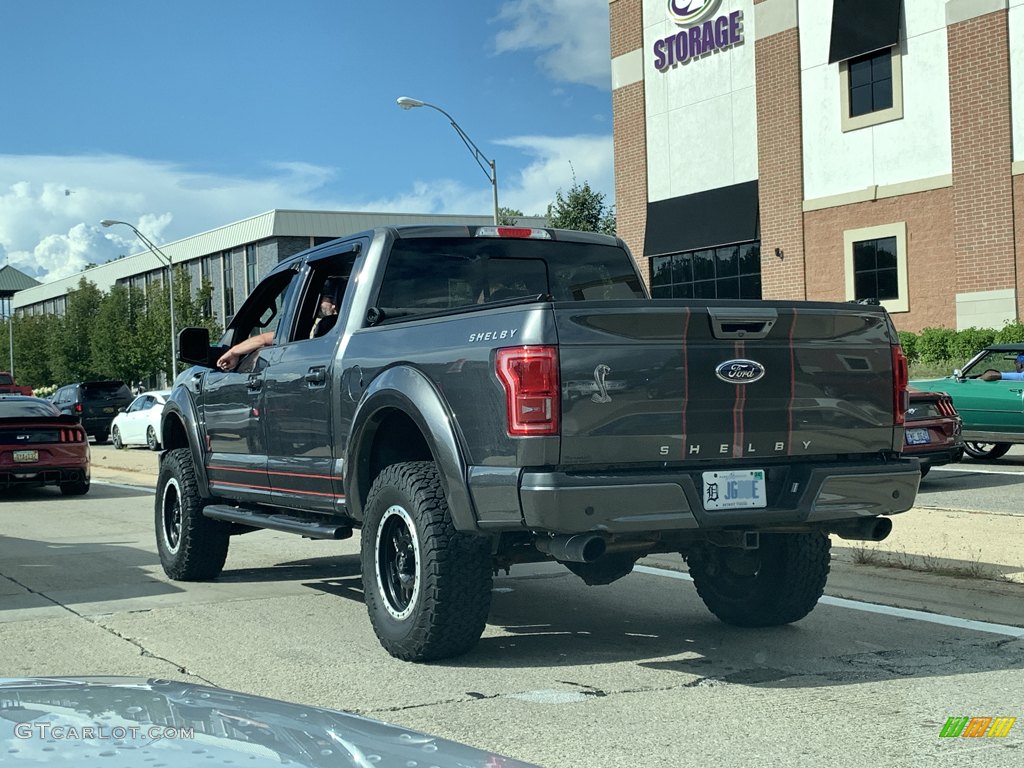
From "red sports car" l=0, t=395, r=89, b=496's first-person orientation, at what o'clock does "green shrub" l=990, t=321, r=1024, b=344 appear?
The green shrub is roughly at 3 o'clock from the red sports car.

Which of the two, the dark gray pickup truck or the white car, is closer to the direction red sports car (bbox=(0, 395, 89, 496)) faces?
the white car

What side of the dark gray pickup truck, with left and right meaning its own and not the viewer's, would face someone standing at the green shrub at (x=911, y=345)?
right

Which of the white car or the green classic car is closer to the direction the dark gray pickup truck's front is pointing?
the white car

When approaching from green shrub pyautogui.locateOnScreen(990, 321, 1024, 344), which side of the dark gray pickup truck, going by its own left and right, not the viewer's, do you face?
right

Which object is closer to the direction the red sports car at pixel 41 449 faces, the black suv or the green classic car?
the black suv

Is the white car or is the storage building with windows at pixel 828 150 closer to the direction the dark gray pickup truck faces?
the white car

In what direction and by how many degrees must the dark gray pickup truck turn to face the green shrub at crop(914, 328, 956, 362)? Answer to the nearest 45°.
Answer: approximately 45° to its right

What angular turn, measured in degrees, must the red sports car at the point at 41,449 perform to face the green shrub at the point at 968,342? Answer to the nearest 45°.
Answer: approximately 90° to its right

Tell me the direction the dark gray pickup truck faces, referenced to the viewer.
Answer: facing away from the viewer and to the left of the viewer

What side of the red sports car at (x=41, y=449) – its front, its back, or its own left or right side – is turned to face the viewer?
back

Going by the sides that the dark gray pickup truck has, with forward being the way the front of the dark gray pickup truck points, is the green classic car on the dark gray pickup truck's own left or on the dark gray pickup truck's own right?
on the dark gray pickup truck's own right

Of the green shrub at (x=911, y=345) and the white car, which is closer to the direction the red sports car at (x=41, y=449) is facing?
the white car

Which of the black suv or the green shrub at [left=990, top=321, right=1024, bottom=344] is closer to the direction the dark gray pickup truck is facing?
the black suv
